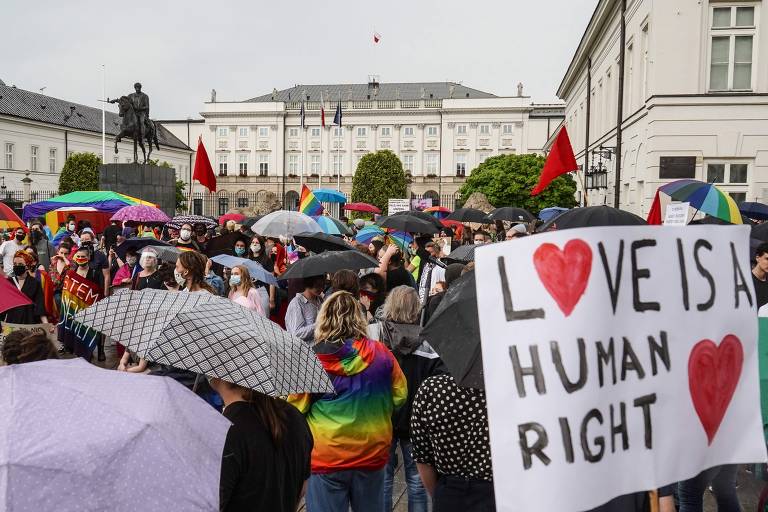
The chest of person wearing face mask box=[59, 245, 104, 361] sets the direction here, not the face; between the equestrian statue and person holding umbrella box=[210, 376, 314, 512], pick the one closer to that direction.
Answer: the person holding umbrella

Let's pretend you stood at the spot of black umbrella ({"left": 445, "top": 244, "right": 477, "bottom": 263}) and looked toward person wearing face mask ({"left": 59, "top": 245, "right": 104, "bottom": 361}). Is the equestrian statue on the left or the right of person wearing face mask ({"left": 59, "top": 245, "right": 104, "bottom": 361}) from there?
right

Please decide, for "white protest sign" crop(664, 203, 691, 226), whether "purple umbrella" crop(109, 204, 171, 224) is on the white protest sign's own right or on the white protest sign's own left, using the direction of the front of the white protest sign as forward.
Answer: on the white protest sign's own right

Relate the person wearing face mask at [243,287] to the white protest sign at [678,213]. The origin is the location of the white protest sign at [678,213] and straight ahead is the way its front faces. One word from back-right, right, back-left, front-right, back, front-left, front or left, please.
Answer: front-right

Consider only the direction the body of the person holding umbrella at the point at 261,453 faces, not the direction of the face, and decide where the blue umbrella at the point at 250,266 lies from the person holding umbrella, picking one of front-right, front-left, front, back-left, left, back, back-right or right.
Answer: front-right

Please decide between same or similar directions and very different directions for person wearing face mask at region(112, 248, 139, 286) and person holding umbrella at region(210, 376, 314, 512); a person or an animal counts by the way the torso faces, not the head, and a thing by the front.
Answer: very different directions

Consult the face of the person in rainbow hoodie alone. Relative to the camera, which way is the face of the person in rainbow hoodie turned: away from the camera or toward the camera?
away from the camera

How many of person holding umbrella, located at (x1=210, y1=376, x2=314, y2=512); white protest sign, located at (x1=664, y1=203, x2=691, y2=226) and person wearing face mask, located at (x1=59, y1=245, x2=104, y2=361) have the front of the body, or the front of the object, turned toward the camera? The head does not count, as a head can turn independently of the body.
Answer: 2

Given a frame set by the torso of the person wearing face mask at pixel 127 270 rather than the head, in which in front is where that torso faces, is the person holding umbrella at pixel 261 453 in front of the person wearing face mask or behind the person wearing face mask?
in front

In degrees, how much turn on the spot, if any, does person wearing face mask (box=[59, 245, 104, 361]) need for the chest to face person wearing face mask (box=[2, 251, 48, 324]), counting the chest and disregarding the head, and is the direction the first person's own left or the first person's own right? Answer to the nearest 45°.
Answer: approximately 45° to the first person's own right

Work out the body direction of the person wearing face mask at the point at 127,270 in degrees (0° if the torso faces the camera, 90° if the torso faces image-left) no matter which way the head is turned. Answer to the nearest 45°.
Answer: approximately 315°

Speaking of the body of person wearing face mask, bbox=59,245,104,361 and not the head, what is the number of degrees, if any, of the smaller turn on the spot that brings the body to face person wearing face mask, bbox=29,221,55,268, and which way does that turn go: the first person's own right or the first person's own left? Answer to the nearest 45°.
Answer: approximately 180°
